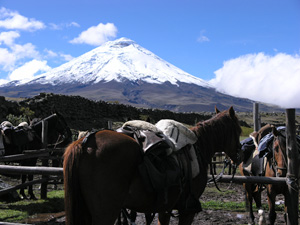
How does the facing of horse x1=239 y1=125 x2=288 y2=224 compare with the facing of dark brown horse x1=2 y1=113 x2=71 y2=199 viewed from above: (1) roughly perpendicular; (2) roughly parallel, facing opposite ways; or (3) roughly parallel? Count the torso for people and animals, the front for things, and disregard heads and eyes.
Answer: roughly perpendicular

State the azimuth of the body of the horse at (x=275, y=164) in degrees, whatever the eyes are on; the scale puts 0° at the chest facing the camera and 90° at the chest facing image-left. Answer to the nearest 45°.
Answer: approximately 315°

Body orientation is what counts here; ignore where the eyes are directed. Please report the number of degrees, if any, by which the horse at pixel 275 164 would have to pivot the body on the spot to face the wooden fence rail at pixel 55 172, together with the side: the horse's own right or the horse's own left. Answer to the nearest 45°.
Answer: approximately 90° to the horse's own right
